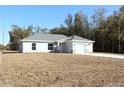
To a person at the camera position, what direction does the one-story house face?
facing the viewer and to the right of the viewer
